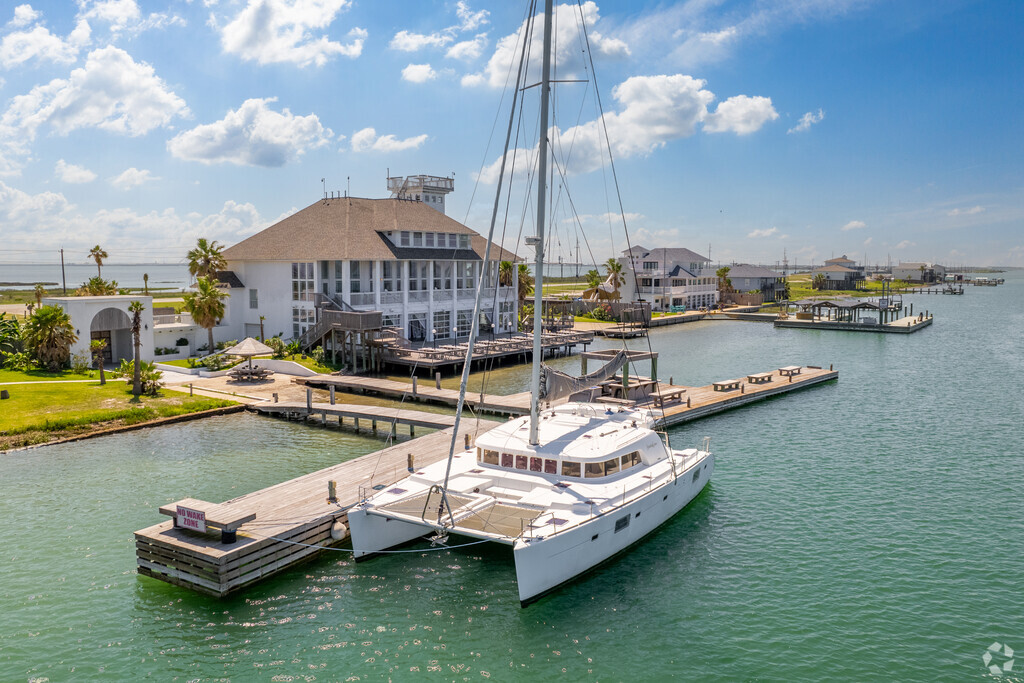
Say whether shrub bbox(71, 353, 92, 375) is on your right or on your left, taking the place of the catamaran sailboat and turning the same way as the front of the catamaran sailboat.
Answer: on your right

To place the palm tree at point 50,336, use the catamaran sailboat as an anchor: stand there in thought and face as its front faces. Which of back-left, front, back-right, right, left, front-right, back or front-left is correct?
right

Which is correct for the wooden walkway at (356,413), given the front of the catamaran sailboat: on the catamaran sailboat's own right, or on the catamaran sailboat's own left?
on the catamaran sailboat's own right

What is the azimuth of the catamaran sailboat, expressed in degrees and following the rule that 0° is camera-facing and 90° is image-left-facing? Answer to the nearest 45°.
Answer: approximately 45°

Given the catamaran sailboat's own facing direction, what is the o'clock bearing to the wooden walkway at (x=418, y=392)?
The wooden walkway is roughly at 4 o'clock from the catamaran sailboat.

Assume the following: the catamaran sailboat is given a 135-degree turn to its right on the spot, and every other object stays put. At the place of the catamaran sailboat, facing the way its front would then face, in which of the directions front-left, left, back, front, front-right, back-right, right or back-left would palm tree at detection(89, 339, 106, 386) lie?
front-left

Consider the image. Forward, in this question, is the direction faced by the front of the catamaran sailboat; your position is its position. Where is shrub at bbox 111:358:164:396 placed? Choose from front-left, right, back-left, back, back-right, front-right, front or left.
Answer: right

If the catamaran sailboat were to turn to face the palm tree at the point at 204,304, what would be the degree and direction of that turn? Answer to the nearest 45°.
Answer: approximately 90° to its right
